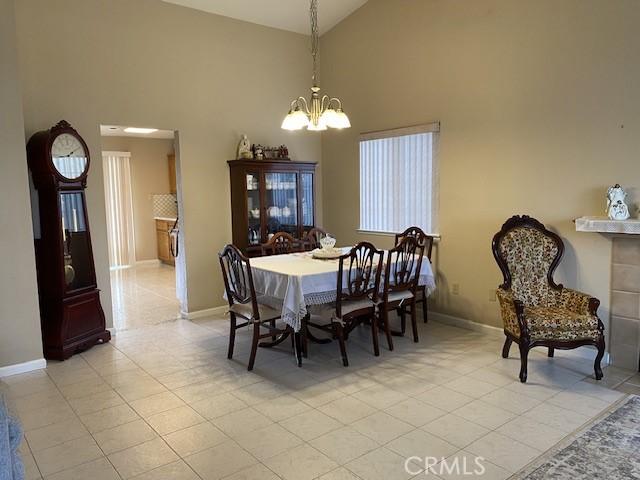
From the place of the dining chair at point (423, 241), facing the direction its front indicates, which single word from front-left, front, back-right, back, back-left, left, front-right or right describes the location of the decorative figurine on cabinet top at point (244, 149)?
front-right

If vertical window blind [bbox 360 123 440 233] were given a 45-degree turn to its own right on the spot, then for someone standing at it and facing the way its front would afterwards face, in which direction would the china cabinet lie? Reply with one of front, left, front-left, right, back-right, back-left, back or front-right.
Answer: front

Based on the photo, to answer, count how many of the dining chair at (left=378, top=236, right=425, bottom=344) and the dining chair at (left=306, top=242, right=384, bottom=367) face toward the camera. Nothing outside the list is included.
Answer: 0

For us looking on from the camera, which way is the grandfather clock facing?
facing the viewer and to the right of the viewer

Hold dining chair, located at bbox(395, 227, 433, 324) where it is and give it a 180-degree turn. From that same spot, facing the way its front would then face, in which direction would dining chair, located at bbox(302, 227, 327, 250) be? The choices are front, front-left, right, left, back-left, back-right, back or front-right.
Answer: back-left

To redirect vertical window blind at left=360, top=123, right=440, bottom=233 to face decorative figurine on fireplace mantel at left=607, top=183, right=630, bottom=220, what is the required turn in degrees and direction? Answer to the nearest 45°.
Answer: approximately 90° to its left

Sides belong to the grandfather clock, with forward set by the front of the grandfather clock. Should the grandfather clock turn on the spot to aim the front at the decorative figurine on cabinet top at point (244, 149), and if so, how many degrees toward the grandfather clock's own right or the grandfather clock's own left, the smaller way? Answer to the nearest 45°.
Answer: approximately 45° to the grandfather clock's own left

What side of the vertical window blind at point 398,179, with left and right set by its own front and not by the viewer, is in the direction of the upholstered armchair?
left

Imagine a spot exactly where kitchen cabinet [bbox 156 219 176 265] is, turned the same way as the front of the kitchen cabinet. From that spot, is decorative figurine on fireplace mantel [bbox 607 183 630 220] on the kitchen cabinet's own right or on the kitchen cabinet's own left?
on the kitchen cabinet's own left

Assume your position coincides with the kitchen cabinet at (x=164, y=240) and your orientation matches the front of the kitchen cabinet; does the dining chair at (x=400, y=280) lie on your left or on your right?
on your left

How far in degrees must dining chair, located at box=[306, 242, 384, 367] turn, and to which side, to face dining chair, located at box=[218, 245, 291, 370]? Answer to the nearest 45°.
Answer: approximately 45° to its left

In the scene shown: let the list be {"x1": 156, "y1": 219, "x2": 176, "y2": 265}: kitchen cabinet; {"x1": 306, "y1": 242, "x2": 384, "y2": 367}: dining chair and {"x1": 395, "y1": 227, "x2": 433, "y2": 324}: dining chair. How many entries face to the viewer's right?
0

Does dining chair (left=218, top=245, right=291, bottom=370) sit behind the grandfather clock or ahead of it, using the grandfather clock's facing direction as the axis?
ahead
